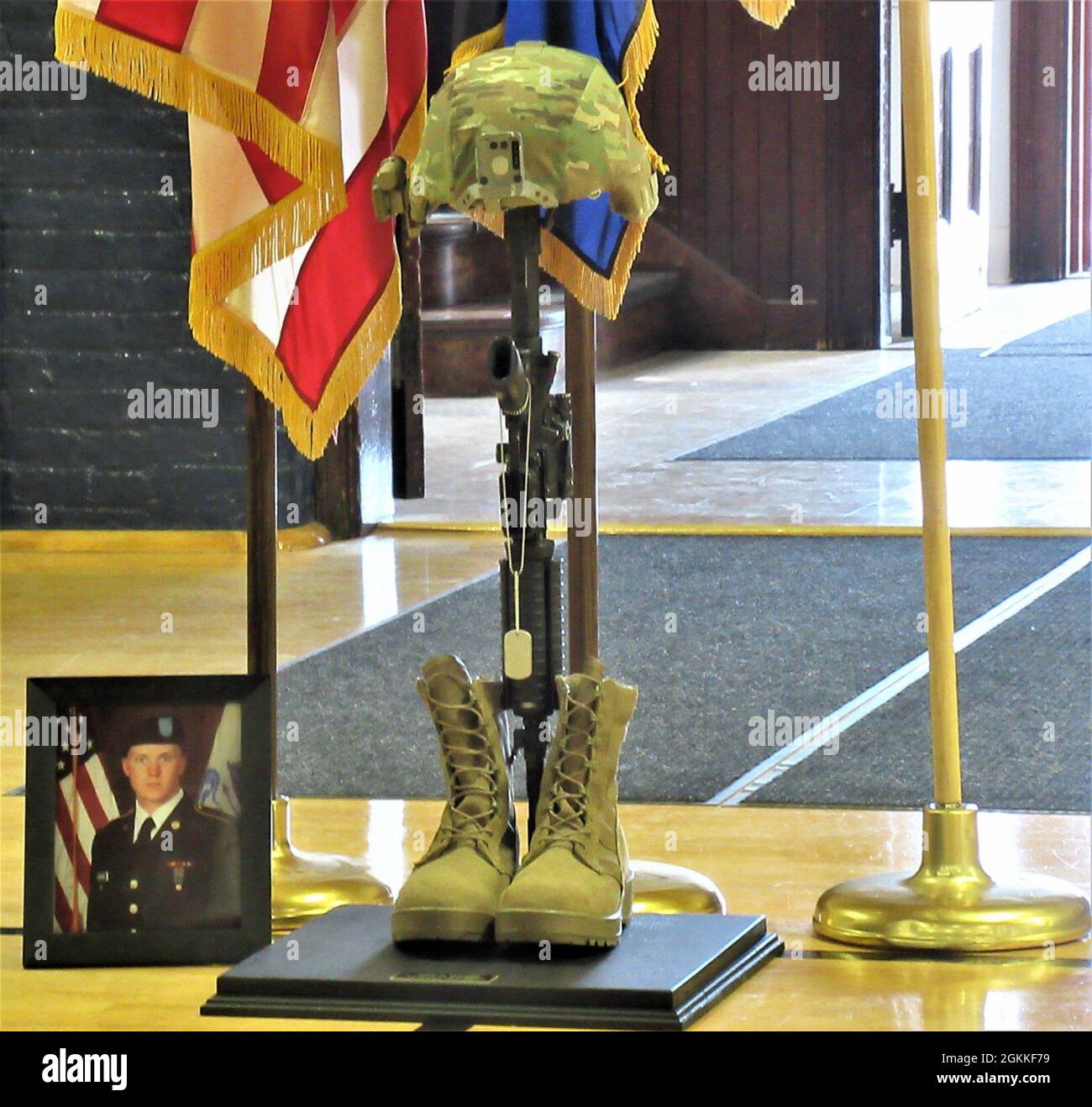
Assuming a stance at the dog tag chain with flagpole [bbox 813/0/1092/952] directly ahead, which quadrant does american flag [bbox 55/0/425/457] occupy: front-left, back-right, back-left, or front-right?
back-left

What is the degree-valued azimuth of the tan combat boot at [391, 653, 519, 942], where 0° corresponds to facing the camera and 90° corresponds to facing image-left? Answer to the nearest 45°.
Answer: approximately 45°
